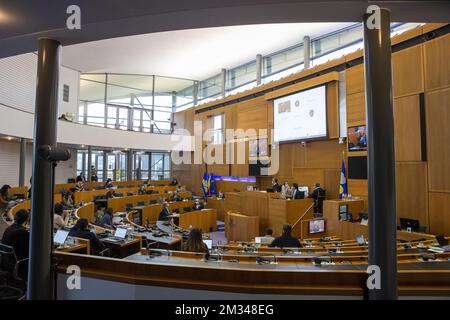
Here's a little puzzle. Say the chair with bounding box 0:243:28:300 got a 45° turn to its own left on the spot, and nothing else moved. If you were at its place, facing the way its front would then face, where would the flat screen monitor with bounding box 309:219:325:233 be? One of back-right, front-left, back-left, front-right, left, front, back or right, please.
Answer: right

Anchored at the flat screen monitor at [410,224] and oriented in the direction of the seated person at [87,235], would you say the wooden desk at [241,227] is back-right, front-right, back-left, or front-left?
front-right

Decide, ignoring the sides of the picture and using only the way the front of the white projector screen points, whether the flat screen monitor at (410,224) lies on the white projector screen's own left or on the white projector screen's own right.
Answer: on the white projector screen's own left

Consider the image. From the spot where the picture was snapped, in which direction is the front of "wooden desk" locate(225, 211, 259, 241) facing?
facing the viewer and to the left of the viewer

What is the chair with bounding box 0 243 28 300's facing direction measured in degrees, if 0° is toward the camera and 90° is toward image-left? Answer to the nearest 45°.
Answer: approximately 225°

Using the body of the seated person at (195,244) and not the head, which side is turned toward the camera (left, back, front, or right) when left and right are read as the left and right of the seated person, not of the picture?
back

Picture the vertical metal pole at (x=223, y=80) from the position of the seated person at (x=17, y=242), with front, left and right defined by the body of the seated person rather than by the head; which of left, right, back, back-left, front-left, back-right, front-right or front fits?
front

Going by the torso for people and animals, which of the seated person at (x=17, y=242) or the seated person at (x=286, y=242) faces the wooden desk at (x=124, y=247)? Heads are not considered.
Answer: the seated person at (x=17, y=242)

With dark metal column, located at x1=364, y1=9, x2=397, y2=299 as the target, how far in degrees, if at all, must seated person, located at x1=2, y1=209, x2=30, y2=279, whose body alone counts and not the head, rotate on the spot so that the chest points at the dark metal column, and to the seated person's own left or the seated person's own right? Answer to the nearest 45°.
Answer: approximately 90° to the seated person's own right

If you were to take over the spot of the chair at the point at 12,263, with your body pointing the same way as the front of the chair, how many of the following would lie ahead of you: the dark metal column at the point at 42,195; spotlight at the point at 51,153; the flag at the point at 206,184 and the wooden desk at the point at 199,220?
2

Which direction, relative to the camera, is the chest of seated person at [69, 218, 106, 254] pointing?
to the viewer's right

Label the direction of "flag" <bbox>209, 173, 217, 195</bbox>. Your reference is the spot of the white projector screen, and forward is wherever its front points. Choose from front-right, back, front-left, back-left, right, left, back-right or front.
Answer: right

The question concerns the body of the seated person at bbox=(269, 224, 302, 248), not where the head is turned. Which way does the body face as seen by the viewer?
away from the camera

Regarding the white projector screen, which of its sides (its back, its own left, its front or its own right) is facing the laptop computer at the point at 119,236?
front

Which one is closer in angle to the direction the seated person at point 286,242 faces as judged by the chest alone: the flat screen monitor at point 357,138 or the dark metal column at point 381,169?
the flat screen monitor
